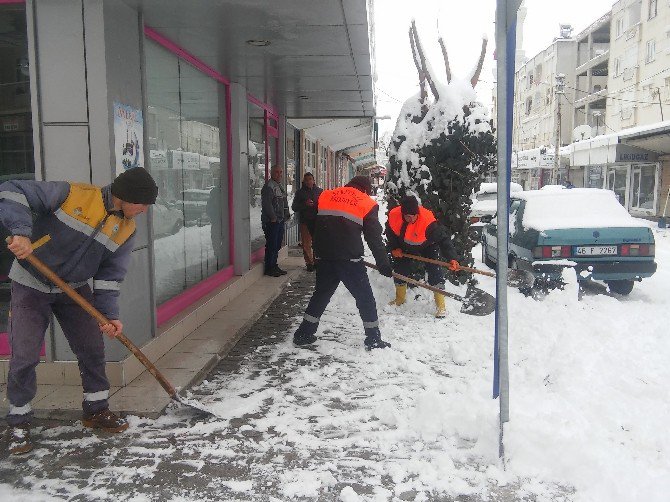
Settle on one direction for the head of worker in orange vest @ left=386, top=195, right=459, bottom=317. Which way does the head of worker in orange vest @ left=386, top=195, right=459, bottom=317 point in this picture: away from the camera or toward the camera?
toward the camera

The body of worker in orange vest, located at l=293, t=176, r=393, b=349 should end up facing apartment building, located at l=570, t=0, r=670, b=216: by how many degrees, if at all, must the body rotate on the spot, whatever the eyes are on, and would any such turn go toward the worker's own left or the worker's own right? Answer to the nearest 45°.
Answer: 0° — they already face it

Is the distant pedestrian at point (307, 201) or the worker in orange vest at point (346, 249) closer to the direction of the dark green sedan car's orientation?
the distant pedestrian

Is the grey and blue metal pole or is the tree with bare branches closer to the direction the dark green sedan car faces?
the tree with bare branches

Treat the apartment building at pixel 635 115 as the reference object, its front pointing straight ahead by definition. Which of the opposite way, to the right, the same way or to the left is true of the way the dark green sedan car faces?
to the right

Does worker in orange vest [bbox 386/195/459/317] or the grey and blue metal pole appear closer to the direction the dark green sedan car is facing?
the worker in orange vest

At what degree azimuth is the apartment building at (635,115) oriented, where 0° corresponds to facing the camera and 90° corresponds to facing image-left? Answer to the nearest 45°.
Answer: approximately 45°

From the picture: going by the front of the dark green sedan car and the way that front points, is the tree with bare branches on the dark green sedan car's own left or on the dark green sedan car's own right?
on the dark green sedan car's own left

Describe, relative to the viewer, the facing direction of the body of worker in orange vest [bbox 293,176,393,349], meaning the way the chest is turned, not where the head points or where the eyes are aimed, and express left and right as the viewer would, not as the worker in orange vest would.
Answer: facing away from the viewer and to the right of the viewer

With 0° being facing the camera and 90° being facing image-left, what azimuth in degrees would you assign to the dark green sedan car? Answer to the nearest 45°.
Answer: approximately 135°

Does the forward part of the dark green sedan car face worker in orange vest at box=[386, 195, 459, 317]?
no

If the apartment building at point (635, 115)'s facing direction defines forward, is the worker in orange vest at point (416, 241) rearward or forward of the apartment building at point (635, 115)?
forward

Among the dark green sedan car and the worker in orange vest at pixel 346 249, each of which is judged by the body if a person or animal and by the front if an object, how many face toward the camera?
0

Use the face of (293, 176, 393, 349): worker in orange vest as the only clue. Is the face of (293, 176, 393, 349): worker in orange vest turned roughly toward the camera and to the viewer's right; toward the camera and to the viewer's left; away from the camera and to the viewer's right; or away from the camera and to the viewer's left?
away from the camera and to the viewer's right

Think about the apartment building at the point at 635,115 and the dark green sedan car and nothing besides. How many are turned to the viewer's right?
0

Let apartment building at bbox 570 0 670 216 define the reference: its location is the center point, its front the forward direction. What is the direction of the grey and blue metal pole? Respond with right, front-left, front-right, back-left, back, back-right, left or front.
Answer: front-left

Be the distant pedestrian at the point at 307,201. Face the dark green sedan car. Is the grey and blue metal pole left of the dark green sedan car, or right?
right
